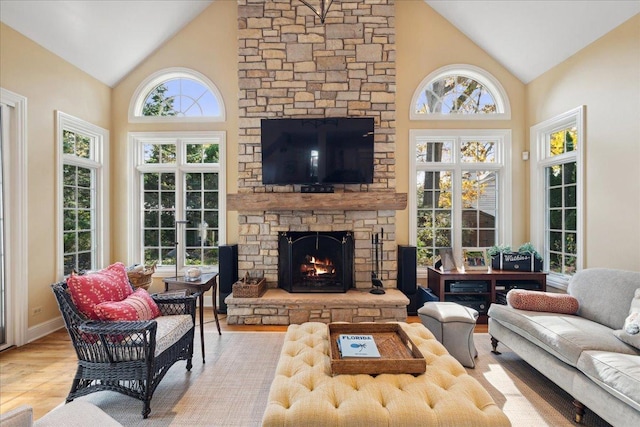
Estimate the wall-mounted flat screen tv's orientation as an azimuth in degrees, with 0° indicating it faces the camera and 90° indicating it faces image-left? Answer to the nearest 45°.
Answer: approximately 0°

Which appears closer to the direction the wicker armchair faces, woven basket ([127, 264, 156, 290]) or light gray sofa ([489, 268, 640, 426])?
the light gray sofa

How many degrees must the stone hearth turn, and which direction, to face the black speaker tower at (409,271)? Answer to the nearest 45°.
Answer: approximately 90° to its left

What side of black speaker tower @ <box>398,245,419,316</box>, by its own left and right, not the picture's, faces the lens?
front

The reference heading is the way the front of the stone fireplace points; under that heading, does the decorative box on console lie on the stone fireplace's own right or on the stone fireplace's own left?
on the stone fireplace's own left

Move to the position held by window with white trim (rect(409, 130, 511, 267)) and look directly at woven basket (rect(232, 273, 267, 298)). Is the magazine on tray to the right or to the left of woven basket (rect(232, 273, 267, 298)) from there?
left

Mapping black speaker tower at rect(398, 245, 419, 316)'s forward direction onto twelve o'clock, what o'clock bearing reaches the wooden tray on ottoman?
The wooden tray on ottoman is roughly at 12 o'clock from the black speaker tower.

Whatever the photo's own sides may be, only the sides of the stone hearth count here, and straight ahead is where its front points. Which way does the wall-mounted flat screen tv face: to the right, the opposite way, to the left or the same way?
the same way

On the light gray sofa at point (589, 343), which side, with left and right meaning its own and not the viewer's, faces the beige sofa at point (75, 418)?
front

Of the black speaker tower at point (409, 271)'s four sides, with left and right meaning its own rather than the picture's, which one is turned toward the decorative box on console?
left

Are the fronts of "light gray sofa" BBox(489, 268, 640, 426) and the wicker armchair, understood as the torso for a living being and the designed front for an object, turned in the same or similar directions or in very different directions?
very different directions

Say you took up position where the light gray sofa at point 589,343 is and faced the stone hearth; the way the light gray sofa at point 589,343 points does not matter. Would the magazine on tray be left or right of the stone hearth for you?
left

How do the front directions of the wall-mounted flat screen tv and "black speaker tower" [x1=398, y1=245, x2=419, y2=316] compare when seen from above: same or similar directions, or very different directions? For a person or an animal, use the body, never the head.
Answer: same or similar directions

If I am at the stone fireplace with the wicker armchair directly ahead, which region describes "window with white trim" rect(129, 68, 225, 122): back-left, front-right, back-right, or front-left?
front-right

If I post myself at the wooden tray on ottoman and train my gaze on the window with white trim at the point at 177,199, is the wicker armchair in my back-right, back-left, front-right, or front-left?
front-left

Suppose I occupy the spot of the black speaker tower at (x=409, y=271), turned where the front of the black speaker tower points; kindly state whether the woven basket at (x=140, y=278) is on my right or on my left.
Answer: on my right

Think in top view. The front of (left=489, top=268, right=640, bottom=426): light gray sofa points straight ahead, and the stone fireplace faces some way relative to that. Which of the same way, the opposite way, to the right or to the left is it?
to the left

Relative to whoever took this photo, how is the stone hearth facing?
facing the viewer
